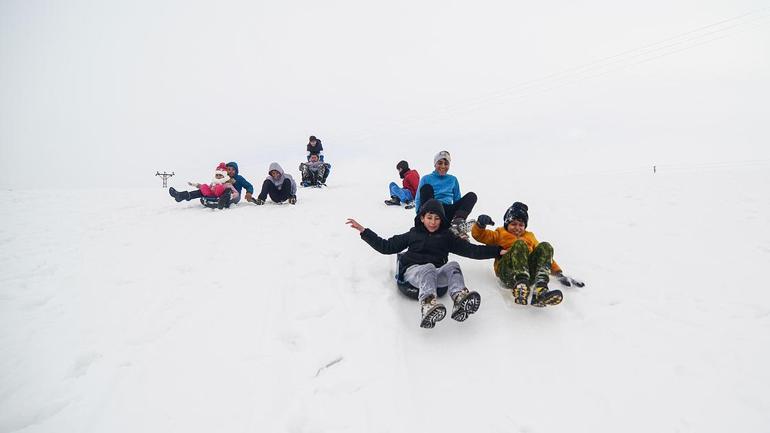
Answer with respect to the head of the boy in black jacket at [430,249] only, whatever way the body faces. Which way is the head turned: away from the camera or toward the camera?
toward the camera

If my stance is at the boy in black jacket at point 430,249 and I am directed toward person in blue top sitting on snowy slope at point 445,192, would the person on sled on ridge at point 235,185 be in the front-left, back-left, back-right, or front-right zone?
front-left

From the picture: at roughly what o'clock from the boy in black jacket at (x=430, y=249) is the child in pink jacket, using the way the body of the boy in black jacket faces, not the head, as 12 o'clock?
The child in pink jacket is roughly at 4 o'clock from the boy in black jacket.

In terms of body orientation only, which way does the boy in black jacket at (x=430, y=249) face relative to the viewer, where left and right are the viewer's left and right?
facing the viewer

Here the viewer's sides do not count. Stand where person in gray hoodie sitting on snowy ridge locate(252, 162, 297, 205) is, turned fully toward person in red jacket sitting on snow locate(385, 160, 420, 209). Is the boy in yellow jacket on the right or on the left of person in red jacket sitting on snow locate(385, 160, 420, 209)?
right

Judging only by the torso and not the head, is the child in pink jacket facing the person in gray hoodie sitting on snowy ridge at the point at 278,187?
no

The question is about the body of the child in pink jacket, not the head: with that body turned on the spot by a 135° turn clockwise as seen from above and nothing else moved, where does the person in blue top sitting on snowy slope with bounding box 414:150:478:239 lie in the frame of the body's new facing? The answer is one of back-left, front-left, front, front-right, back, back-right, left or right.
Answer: back-right

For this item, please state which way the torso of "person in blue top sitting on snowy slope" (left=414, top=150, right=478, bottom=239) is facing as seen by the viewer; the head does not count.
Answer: toward the camera

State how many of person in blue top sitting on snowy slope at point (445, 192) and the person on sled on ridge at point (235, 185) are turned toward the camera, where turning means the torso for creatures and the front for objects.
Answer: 1

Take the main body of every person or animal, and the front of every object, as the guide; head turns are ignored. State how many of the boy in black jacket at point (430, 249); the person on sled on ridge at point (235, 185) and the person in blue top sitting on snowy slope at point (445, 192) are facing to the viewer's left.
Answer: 1

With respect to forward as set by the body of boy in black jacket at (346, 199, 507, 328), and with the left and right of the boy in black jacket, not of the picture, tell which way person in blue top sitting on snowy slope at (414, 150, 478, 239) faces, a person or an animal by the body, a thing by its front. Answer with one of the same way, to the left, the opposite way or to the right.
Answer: the same way

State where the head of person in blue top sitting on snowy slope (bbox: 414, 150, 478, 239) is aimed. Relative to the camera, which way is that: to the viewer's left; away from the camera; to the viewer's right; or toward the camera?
toward the camera

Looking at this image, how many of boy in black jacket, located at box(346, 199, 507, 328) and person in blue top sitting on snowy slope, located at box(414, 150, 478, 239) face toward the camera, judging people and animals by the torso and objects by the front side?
2

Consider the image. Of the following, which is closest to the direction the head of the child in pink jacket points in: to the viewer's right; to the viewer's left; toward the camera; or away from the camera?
toward the camera

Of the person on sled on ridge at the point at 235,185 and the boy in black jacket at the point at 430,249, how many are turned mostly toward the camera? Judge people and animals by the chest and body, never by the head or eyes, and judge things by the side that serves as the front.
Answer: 1

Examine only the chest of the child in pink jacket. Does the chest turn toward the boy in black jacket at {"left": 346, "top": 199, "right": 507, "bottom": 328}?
no

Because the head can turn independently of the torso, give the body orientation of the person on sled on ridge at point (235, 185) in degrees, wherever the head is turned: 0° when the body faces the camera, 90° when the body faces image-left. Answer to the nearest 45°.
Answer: approximately 90°

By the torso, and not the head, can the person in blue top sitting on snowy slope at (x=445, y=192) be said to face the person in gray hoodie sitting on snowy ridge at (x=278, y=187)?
no
